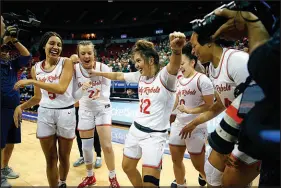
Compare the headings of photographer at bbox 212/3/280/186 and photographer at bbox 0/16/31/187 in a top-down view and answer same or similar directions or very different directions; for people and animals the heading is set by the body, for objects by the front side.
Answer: very different directions

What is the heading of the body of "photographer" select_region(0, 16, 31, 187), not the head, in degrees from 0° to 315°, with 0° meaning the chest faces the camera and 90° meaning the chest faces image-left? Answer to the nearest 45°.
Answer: approximately 315°

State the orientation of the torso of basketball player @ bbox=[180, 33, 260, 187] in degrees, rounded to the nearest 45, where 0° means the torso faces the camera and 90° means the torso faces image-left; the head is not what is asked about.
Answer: approximately 45°

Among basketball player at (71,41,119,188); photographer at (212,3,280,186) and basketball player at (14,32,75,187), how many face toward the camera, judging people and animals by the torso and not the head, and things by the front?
2

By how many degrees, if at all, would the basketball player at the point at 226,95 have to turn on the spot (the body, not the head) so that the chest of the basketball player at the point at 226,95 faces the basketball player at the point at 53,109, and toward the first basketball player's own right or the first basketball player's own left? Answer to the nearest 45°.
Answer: approximately 45° to the first basketball player's own right

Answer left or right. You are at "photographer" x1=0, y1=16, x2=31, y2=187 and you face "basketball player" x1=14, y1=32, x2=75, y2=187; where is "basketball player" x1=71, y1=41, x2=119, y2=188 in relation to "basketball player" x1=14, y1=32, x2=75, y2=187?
left

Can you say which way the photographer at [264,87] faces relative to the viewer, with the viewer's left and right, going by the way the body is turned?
facing to the left of the viewer
